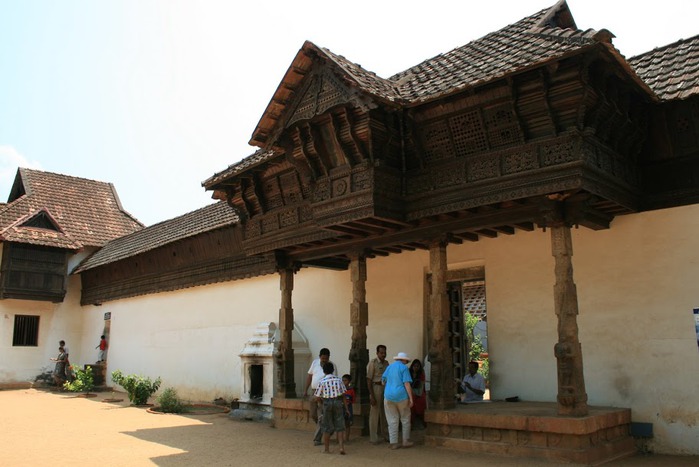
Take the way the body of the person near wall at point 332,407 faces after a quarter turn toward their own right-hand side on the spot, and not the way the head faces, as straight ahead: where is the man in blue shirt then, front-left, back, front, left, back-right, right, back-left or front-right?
front

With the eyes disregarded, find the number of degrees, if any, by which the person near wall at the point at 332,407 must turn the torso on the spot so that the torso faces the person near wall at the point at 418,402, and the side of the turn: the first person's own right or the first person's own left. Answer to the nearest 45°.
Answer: approximately 45° to the first person's own right

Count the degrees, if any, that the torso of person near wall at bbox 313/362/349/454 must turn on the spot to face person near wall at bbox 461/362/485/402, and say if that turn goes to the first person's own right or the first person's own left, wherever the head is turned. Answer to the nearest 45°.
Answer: approximately 45° to the first person's own right

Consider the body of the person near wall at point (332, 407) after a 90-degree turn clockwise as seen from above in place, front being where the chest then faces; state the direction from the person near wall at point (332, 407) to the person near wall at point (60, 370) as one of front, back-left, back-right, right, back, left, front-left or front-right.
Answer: back-left

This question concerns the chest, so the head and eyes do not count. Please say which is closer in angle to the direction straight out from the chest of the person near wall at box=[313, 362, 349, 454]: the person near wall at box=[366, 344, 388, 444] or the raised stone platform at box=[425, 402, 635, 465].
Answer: the person near wall

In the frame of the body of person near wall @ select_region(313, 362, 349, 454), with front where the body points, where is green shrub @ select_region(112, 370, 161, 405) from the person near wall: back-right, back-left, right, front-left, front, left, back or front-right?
front-left

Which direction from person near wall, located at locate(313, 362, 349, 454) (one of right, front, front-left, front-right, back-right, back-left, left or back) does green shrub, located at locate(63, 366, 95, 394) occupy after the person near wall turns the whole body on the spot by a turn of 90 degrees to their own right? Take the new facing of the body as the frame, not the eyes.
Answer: back-left

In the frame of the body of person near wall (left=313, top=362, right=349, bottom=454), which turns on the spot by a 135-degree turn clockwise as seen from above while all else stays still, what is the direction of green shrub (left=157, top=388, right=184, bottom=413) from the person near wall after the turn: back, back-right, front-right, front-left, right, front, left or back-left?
back

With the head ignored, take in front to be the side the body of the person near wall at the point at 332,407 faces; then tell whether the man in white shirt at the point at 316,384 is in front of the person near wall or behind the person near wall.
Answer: in front

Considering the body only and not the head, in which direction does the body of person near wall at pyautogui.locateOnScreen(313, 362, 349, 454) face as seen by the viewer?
away from the camera

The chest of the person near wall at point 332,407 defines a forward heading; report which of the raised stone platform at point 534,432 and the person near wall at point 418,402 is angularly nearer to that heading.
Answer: the person near wall
